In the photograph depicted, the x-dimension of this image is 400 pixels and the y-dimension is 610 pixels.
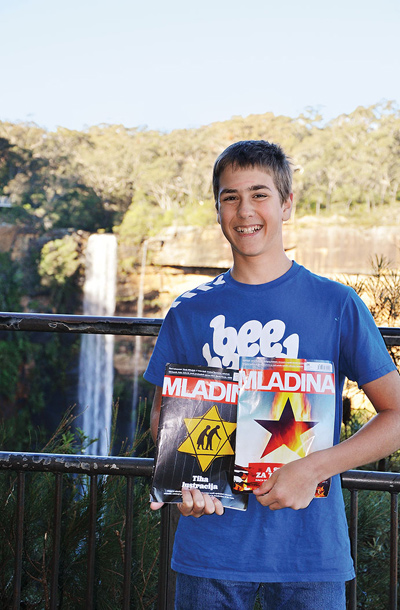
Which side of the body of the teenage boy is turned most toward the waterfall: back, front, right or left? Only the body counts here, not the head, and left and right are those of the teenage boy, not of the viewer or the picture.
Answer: back

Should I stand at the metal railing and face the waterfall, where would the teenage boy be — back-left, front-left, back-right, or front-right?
back-right

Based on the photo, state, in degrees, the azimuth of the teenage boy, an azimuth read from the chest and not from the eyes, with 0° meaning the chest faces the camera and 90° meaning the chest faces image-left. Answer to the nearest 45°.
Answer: approximately 0°
